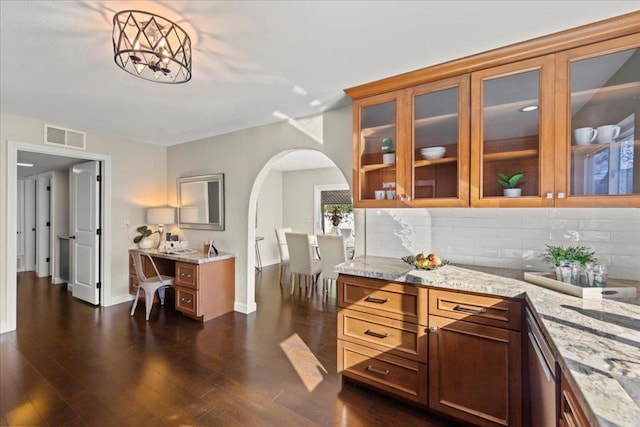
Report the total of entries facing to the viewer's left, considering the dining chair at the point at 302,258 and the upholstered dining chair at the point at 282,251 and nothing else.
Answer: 0

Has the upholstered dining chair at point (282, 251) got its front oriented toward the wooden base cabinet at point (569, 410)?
no

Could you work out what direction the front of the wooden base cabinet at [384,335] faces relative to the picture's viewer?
facing the viewer and to the left of the viewer

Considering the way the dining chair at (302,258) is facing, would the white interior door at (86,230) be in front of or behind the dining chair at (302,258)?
behind

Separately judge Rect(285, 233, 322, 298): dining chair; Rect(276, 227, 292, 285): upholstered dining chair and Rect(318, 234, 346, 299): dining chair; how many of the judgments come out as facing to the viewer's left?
0

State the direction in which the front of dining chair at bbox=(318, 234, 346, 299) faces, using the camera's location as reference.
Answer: facing away from the viewer and to the right of the viewer

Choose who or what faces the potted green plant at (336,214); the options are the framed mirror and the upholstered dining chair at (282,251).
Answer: the upholstered dining chair

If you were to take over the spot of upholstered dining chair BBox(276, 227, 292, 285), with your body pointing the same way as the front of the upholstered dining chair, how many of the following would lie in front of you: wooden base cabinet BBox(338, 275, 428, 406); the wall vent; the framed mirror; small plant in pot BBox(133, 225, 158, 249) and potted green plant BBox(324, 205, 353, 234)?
1

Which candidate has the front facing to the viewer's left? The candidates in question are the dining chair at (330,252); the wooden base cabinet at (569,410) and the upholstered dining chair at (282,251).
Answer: the wooden base cabinet

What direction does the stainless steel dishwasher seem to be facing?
to the viewer's left

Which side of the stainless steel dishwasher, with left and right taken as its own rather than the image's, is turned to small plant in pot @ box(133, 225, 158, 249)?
front

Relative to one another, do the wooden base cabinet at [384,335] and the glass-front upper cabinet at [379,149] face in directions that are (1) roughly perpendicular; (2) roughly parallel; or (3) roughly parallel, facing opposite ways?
roughly parallel

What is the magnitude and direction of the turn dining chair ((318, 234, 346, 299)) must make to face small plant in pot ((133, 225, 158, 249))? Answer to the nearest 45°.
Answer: approximately 135° to its left

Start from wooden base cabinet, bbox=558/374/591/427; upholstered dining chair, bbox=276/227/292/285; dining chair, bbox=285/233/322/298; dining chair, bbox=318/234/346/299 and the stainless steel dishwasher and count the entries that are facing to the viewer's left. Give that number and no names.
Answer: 2

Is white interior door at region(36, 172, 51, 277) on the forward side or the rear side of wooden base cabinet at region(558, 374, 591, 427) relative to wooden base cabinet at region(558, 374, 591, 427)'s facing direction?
on the forward side

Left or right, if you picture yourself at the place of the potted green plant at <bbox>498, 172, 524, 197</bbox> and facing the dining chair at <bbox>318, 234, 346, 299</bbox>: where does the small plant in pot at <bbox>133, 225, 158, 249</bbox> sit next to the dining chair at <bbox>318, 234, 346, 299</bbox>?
left
